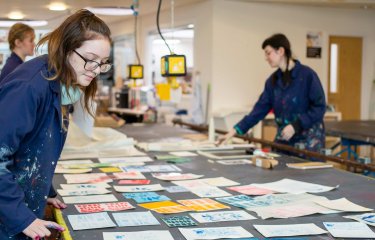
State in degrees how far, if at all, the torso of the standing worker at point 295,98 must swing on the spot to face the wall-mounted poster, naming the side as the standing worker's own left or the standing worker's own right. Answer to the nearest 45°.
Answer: approximately 135° to the standing worker's own right

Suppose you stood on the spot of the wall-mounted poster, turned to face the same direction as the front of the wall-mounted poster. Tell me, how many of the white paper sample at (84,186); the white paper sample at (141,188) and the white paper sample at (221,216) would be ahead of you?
3

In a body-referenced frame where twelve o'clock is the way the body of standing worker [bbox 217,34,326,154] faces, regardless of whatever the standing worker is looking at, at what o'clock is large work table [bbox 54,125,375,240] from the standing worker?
The large work table is roughly at 11 o'clock from the standing worker.

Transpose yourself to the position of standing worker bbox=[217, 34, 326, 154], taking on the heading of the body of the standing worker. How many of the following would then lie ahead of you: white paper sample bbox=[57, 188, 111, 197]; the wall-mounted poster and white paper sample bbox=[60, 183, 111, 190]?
2

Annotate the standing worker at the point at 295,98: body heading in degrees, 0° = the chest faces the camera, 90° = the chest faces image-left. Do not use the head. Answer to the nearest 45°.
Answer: approximately 45°

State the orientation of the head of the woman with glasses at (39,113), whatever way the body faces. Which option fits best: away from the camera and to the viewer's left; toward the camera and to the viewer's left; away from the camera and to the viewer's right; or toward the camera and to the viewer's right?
toward the camera and to the viewer's right

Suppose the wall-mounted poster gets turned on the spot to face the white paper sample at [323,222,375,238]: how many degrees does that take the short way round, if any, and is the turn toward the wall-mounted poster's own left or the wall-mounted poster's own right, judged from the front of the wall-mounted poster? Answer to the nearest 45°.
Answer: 0° — it already faces it

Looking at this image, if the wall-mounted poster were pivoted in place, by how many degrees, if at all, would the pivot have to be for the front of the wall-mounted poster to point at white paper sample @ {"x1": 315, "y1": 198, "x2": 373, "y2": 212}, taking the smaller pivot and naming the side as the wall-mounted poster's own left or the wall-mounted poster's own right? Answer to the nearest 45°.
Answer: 0° — it already faces it

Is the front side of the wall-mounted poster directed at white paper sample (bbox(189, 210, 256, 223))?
yes

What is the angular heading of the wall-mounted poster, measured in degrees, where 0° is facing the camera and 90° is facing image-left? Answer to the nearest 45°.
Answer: approximately 0°
